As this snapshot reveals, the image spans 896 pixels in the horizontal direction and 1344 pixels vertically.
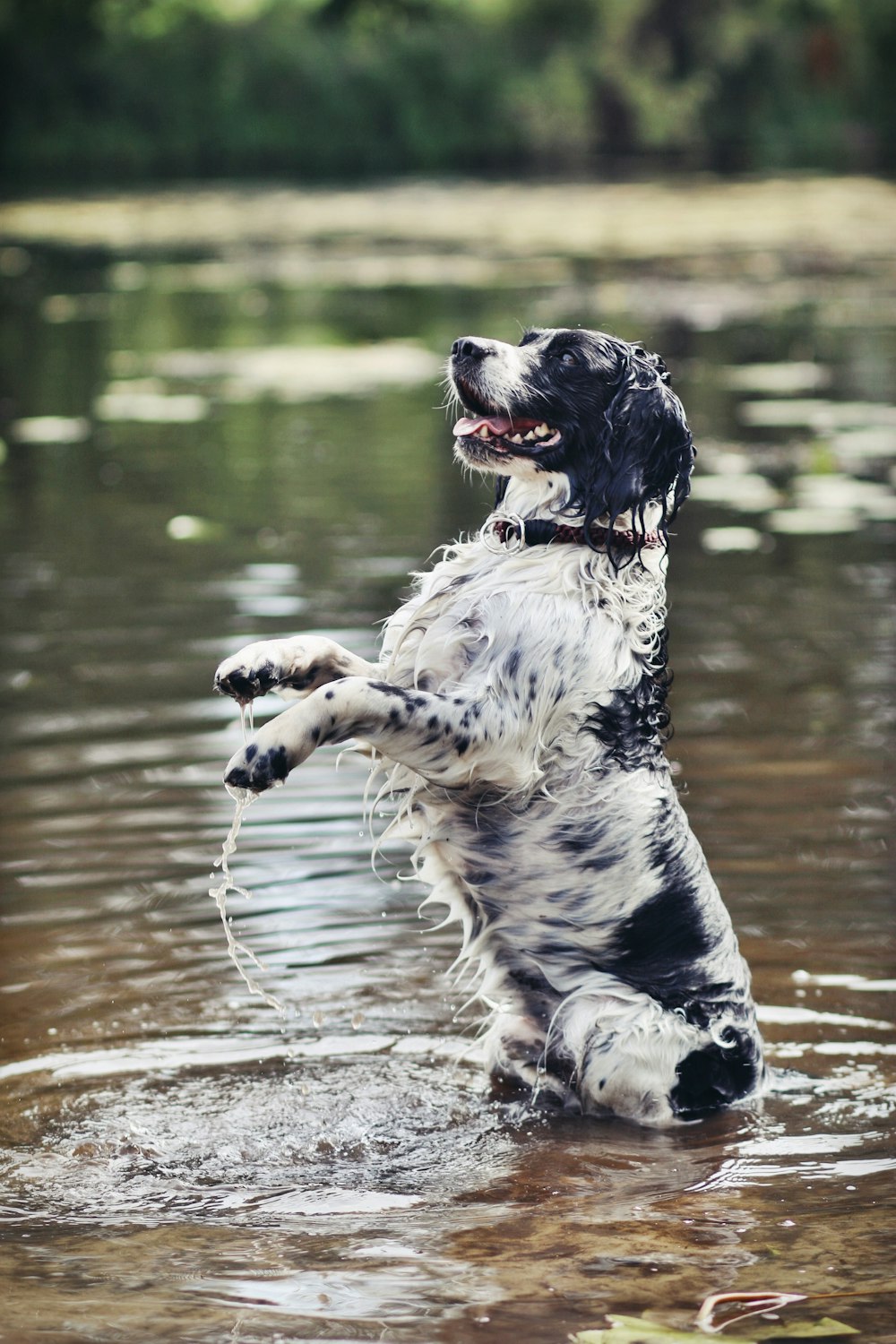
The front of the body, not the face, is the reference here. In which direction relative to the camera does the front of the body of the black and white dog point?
to the viewer's left

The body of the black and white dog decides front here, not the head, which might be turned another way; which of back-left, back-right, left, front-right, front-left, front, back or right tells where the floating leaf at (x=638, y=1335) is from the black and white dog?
left

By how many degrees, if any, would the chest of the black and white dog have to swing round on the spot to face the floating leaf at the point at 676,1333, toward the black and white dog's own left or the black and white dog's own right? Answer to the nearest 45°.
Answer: approximately 90° to the black and white dog's own left

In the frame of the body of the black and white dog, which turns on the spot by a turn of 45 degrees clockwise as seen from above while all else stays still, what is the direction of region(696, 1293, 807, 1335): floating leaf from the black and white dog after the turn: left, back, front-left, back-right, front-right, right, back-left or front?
back-left

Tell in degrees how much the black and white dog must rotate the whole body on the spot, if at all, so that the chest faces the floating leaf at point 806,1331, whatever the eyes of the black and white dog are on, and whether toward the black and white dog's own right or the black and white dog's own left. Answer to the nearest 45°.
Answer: approximately 90° to the black and white dog's own left
